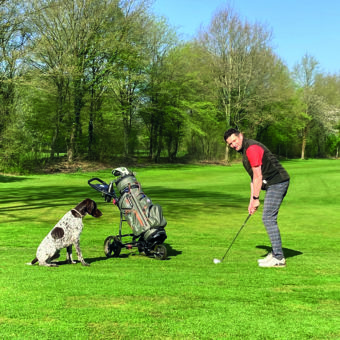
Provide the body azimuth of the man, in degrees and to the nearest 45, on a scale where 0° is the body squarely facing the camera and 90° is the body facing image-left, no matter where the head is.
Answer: approximately 90°

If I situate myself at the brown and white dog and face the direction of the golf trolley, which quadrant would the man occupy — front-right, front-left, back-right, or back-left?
front-right

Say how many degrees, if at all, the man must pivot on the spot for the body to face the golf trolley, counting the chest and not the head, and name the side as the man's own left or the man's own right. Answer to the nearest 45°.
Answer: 0° — they already face it

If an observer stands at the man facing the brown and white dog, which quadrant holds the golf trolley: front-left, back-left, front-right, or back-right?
front-right

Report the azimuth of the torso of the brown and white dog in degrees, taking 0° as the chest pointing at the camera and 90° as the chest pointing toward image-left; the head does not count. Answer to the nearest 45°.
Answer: approximately 270°

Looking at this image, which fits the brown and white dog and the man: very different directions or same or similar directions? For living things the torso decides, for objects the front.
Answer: very different directions

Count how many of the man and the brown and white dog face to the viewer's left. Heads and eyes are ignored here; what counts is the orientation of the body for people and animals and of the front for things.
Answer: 1

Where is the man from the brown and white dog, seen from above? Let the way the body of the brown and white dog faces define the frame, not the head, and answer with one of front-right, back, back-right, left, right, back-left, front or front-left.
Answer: front

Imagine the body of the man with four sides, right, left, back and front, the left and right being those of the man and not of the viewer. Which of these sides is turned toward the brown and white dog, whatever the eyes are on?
front

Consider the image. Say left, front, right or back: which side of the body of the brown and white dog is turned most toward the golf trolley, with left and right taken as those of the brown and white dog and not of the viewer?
front
